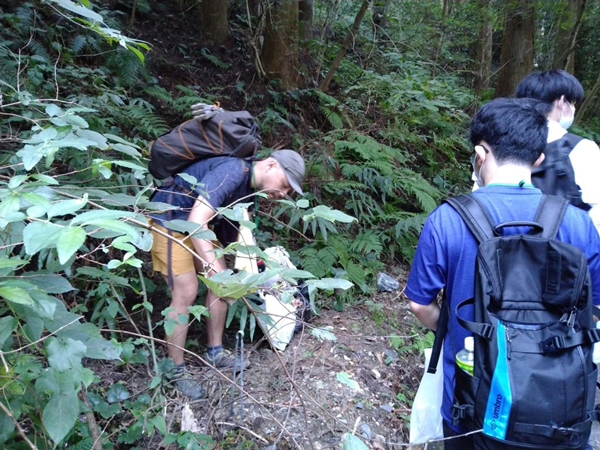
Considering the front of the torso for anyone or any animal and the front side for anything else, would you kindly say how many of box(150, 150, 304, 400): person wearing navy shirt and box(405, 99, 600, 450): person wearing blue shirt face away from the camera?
1

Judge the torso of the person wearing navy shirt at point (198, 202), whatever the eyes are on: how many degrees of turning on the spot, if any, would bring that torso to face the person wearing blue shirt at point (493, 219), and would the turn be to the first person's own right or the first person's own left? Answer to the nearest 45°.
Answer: approximately 45° to the first person's own right

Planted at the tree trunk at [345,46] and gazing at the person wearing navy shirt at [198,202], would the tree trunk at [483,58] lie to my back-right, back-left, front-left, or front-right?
back-left

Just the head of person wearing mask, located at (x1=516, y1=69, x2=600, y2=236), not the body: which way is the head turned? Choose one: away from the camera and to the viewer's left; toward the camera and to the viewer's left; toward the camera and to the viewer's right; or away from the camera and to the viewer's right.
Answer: away from the camera and to the viewer's right

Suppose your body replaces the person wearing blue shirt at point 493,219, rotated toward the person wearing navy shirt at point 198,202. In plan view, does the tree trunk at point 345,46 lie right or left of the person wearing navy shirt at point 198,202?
right

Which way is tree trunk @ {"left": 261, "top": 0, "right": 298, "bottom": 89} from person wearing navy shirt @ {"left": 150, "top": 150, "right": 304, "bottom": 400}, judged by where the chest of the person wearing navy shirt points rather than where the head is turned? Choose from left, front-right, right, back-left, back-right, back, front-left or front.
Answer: left

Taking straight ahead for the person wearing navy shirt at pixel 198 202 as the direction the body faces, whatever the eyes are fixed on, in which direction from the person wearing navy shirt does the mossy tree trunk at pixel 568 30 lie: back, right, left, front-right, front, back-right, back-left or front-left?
front-left

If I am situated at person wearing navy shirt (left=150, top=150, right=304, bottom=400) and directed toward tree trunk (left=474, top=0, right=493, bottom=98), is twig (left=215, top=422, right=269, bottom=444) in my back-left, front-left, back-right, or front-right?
back-right

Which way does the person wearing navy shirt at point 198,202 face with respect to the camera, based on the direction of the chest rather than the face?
to the viewer's right

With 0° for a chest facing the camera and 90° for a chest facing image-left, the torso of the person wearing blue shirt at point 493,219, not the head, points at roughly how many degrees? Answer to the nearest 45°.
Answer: approximately 180°

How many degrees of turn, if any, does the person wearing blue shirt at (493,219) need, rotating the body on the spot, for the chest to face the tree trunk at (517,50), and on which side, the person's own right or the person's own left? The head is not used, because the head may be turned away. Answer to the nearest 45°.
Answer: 0° — they already face it

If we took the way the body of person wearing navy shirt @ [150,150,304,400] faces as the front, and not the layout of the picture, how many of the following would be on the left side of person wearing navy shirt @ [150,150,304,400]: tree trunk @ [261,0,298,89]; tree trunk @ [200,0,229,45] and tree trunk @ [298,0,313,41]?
3

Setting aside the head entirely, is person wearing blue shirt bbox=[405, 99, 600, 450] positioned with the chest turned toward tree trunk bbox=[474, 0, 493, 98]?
yes
